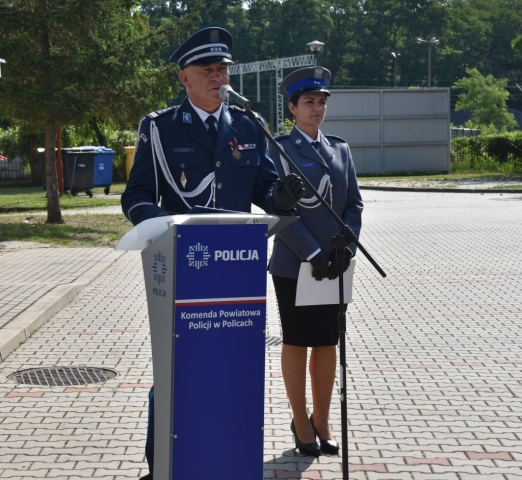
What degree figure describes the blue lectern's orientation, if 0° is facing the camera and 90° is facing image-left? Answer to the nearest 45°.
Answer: approximately 315°

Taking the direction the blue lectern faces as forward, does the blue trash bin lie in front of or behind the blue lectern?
behind

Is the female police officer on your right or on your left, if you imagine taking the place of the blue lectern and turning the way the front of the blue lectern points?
on your left

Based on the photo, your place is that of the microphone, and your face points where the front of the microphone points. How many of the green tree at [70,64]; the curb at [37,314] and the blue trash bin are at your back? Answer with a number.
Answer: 0

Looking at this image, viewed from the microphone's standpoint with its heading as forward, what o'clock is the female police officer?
The female police officer is roughly at 2 o'clock from the microphone.

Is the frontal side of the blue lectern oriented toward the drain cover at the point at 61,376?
no

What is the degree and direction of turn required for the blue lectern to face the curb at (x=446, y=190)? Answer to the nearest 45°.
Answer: approximately 135° to its left

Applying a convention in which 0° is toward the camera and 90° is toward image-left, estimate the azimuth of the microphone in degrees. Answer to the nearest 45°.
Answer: approximately 135°

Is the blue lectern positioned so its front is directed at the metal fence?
no

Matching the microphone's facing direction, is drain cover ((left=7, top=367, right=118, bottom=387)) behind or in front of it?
in front

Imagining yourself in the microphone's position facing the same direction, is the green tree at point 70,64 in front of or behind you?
in front
